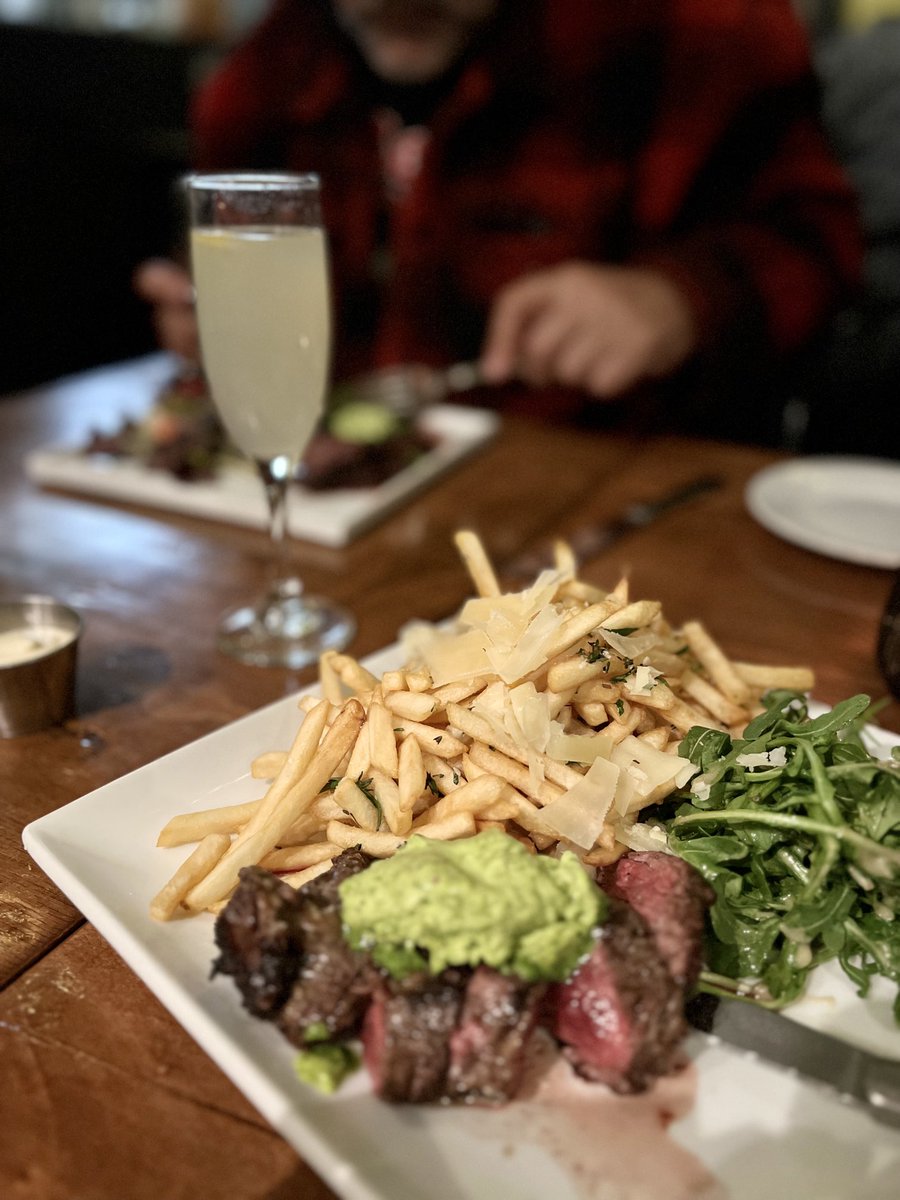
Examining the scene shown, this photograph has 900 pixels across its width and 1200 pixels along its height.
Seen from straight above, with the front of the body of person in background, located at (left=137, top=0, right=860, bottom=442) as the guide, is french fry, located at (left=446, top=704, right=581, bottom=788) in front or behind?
in front

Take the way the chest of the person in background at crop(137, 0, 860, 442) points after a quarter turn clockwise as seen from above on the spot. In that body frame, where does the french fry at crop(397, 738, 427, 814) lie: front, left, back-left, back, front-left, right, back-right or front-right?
back-left

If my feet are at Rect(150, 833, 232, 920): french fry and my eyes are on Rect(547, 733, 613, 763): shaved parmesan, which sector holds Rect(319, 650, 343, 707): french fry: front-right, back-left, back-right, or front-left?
front-left

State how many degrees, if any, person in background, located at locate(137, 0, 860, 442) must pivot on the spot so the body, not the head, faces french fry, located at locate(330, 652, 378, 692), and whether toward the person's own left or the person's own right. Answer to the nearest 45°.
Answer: approximately 45° to the person's own left

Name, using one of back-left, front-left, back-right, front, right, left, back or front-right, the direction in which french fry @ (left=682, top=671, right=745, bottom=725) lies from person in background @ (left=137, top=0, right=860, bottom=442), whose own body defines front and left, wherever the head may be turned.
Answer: front-left

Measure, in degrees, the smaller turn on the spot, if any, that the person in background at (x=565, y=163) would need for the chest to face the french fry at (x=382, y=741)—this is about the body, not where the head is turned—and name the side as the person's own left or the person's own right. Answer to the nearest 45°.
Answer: approximately 45° to the person's own left

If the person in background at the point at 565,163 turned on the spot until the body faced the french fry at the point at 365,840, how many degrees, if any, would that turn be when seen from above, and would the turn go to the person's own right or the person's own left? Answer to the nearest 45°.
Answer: approximately 45° to the person's own left

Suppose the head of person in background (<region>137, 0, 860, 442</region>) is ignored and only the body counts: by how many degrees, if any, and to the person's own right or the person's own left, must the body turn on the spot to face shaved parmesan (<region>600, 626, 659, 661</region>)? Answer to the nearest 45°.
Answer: approximately 45° to the person's own left

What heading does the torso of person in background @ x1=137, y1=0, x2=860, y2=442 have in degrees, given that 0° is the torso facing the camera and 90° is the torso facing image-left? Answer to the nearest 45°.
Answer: approximately 45°

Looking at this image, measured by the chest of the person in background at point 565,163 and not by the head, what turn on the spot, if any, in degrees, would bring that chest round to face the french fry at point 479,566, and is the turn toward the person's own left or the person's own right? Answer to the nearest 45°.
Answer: approximately 45° to the person's own left

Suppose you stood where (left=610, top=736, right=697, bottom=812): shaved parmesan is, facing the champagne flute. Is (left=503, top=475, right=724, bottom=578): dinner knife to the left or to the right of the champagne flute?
right

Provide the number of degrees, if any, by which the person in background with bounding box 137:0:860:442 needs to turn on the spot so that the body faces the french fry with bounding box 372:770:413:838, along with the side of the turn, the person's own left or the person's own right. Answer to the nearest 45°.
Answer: approximately 45° to the person's own left

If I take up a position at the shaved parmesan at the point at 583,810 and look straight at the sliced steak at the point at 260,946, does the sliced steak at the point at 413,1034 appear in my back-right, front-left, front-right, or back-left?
front-left

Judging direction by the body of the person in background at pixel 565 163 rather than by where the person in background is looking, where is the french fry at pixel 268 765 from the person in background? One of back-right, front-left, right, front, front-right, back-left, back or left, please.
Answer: front-left

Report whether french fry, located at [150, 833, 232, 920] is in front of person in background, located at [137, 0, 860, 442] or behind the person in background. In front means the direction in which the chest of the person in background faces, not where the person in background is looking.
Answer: in front
